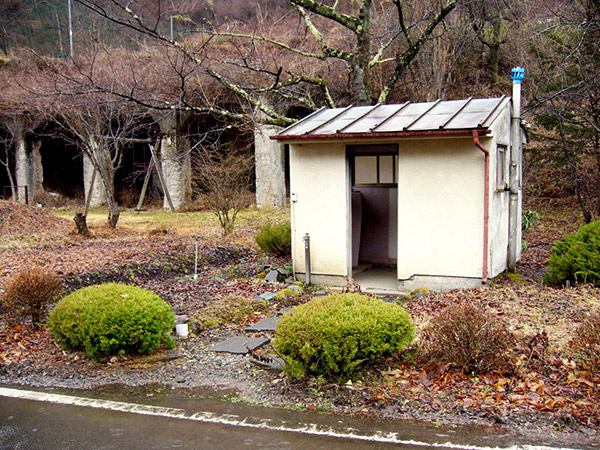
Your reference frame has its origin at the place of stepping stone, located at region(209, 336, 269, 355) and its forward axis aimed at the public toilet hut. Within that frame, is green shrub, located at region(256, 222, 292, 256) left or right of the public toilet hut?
left

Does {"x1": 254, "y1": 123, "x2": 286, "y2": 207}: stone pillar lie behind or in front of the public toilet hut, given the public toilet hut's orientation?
behind

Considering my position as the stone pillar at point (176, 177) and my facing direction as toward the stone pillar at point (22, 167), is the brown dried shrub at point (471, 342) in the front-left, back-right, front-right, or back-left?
back-left

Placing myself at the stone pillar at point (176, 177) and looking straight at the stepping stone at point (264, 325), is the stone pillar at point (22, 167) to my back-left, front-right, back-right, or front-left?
back-right

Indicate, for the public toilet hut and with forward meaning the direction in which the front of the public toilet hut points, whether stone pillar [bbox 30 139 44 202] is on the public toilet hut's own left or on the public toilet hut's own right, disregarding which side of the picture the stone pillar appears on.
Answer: on the public toilet hut's own right

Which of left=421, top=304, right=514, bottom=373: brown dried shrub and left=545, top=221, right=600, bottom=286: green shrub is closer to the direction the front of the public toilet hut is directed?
the brown dried shrub

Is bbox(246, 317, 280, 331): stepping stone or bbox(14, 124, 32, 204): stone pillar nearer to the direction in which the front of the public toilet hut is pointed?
the stepping stone

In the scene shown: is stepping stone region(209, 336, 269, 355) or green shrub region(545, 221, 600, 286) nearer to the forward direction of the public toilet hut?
the stepping stone

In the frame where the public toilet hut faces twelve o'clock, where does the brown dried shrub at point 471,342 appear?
The brown dried shrub is roughly at 12 o'clock from the public toilet hut.

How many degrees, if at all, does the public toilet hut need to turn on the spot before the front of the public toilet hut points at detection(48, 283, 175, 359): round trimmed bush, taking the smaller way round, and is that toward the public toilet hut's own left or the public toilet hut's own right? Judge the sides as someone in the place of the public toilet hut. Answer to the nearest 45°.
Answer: approximately 45° to the public toilet hut's own right

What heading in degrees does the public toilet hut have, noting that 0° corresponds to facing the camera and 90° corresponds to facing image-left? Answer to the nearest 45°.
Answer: approximately 0°

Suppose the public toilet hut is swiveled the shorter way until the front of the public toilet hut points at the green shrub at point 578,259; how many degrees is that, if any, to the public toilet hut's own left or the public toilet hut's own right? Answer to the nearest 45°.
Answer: approximately 90° to the public toilet hut's own left
